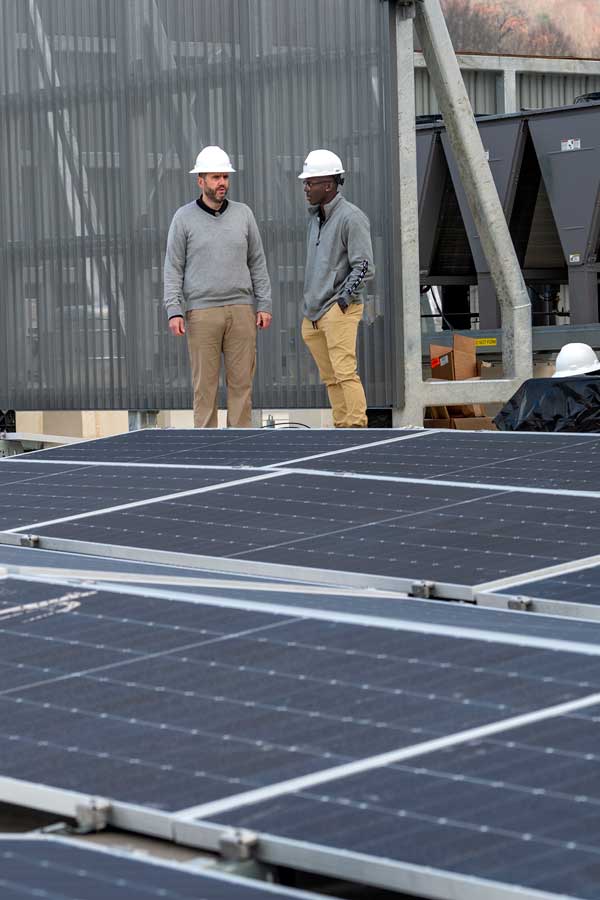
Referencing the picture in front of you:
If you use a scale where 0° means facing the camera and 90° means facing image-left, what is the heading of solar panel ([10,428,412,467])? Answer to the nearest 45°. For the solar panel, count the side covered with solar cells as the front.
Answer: approximately 45°

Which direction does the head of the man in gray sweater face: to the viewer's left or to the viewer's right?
to the viewer's right

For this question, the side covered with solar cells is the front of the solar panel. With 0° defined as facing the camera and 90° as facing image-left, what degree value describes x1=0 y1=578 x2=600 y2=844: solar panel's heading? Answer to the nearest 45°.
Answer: approximately 45°

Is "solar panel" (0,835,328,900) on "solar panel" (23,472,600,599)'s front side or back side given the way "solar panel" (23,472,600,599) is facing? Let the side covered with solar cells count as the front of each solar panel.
on the front side

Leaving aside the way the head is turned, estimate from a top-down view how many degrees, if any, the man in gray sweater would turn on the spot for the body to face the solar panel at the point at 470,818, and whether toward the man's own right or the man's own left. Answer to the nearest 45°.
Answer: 0° — they already face it

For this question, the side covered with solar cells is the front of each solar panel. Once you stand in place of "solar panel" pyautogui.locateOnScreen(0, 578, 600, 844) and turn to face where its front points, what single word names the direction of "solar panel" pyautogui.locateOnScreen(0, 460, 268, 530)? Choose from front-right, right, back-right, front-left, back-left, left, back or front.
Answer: back-right

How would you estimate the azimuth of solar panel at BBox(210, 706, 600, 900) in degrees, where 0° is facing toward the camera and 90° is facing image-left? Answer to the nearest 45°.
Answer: approximately 45°

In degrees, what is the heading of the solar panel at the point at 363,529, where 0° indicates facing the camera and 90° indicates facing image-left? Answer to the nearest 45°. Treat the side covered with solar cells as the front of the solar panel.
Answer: approximately 45°

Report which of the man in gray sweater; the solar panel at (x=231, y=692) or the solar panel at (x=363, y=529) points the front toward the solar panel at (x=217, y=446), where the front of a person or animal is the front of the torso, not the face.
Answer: the man in gray sweater

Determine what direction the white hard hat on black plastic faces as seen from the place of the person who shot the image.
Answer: facing to the left of the viewer

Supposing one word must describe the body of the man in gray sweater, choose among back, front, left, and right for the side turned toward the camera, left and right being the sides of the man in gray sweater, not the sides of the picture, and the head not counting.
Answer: front

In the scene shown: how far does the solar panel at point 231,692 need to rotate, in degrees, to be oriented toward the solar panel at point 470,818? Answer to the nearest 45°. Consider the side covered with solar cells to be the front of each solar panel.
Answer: approximately 90° to its left

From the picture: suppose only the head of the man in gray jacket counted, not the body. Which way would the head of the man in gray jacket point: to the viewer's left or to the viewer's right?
to the viewer's left

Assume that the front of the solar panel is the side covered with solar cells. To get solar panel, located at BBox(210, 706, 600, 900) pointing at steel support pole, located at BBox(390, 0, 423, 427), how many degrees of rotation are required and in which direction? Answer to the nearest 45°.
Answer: approximately 135° to its right

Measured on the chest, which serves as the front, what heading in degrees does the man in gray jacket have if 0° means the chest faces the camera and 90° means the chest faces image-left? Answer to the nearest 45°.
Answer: approximately 45°
